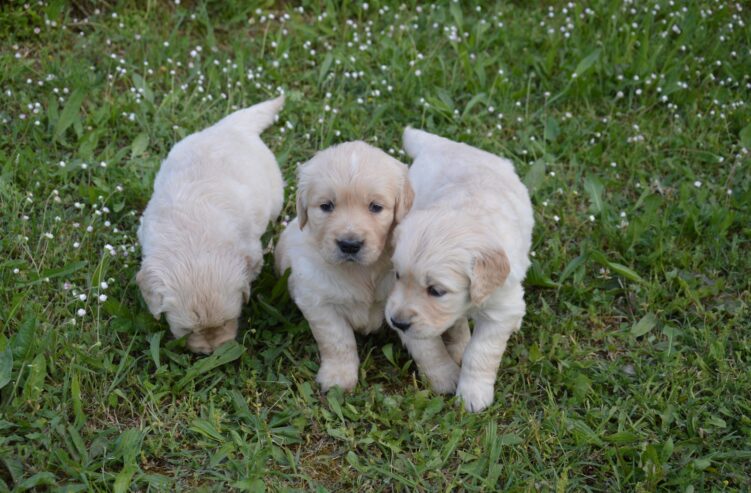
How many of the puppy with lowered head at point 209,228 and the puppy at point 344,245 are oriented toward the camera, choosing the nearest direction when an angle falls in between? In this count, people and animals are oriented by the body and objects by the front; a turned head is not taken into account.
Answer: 2

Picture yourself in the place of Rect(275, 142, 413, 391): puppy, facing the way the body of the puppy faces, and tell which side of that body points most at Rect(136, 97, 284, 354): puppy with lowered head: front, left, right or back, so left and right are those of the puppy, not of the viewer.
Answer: right

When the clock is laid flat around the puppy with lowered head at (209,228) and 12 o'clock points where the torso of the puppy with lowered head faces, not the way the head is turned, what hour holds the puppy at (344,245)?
The puppy is roughly at 10 o'clock from the puppy with lowered head.

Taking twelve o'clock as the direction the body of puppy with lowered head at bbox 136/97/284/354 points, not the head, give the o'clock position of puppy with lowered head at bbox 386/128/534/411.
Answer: puppy with lowered head at bbox 386/128/534/411 is roughly at 10 o'clock from puppy with lowered head at bbox 136/97/284/354.

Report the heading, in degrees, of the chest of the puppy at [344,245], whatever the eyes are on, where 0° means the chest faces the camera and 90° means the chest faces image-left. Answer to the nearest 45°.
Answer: approximately 0°

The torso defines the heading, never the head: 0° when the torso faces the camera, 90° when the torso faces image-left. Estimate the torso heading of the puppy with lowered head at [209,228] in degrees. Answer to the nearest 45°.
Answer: approximately 0°
